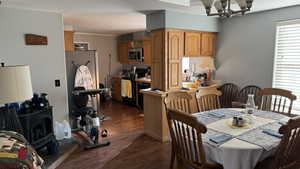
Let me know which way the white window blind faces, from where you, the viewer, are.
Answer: facing the viewer and to the left of the viewer

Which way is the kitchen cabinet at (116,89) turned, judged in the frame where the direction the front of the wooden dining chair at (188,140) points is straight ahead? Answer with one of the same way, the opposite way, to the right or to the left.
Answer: the opposite way

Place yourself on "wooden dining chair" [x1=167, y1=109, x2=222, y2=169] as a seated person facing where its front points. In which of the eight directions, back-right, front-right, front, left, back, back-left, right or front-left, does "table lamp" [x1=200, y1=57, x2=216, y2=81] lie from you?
front-left

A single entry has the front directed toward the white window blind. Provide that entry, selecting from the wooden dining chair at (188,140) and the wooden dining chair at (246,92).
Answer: the wooden dining chair at (188,140)

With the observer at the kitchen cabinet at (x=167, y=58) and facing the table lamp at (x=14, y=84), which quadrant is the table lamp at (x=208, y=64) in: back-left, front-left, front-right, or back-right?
back-left

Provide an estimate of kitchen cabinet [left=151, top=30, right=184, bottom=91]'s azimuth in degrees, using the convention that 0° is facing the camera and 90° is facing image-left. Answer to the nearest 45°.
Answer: approximately 315°

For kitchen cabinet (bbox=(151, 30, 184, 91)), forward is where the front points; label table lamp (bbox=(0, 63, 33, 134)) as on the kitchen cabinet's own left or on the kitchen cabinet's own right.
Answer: on the kitchen cabinet's own right

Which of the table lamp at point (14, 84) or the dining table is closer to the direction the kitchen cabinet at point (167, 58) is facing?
the dining table

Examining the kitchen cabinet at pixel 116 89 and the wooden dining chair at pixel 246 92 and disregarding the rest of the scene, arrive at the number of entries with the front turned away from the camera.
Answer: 0

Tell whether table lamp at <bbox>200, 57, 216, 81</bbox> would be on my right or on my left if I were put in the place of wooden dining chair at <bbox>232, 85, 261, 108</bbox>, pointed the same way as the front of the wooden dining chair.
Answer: on my right

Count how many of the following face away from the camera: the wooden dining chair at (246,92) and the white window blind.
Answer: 0

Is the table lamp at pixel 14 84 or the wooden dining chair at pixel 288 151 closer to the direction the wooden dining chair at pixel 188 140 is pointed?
the wooden dining chair

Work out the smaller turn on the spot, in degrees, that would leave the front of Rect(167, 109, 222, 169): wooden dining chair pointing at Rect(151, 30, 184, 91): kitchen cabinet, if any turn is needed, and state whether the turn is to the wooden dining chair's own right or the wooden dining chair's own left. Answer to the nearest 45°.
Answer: approximately 45° to the wooden dining chair's own left

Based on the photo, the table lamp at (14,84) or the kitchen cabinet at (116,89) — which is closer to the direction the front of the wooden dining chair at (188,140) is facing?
the kitchen cabinet
